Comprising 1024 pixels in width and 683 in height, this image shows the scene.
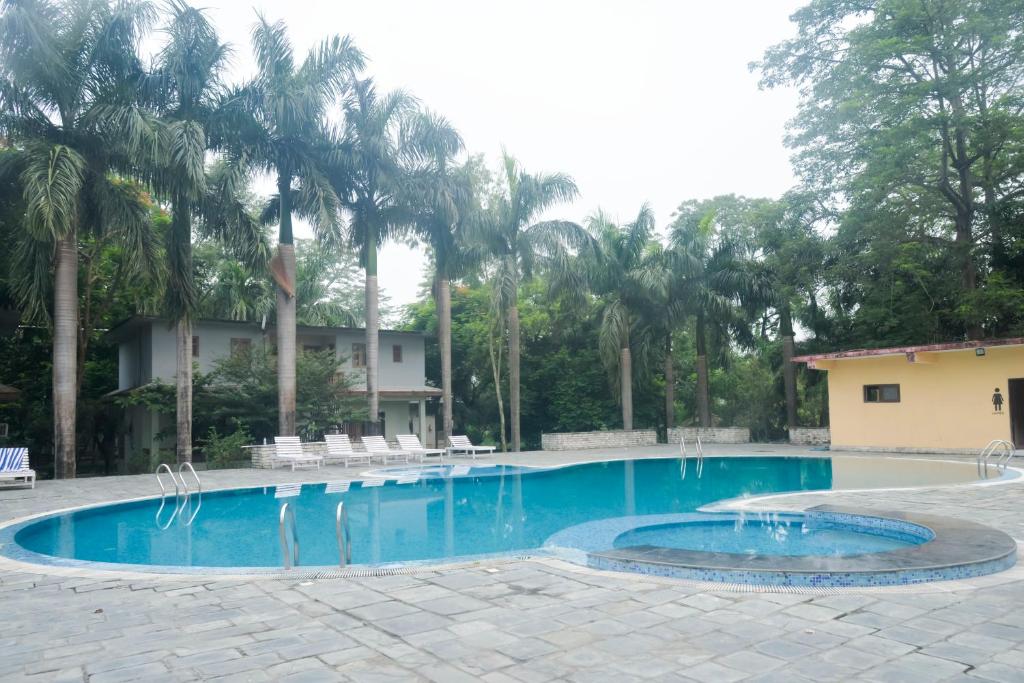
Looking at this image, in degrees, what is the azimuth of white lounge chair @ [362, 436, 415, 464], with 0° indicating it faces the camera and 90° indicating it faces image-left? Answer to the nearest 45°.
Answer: approximately 315°

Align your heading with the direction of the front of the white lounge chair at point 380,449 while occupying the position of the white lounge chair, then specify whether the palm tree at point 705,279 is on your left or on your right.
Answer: on your left

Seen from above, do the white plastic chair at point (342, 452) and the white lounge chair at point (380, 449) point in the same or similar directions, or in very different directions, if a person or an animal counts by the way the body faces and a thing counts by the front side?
same or similar directions

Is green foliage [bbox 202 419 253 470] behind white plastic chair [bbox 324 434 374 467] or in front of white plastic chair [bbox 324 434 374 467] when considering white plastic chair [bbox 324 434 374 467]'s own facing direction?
behind

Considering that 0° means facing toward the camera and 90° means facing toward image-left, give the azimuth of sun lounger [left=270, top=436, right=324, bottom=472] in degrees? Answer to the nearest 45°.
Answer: approximately 315°

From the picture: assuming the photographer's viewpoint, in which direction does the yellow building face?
facing the viewer and to the left of the viewer

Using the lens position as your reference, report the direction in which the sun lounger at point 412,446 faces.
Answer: facing the viewer and to the right of the viewer

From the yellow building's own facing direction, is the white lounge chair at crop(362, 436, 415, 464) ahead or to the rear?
ahead

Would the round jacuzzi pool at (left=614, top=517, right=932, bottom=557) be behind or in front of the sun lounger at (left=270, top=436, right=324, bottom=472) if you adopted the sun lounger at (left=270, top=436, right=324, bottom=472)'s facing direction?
in front

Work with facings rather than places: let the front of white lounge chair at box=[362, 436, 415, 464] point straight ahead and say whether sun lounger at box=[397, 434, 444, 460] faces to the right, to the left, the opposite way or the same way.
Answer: the same way

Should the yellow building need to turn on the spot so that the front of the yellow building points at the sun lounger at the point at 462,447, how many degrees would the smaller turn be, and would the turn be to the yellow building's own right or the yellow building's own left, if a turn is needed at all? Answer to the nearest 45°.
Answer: approximately 45° to the yellow building's own right

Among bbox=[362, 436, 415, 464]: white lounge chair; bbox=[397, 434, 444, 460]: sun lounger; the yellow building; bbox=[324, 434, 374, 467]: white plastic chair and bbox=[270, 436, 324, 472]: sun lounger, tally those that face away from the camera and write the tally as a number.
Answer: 0

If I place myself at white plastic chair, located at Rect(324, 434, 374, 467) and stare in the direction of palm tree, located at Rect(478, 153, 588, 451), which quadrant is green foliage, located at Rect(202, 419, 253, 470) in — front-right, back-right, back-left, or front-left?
back-left
